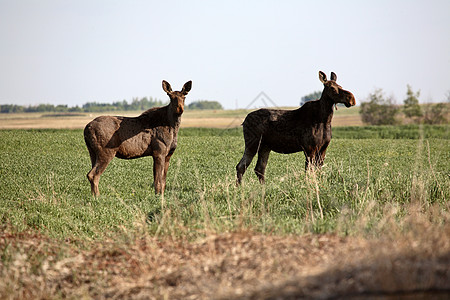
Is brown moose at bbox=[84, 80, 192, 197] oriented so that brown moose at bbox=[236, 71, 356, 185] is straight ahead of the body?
yes

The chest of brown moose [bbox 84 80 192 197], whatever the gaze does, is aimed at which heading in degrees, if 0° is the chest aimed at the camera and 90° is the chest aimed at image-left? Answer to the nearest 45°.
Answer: approximately 270°
